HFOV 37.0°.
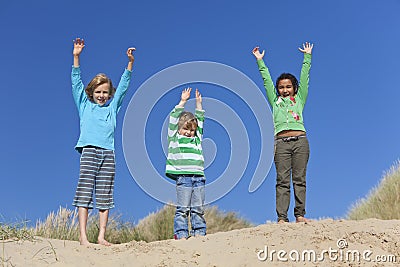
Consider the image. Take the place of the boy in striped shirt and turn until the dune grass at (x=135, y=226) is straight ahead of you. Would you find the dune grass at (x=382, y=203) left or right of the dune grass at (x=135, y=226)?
right

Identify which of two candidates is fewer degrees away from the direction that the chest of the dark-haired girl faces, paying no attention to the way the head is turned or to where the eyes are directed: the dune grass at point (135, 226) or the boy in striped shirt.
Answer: the boy in striped shirt

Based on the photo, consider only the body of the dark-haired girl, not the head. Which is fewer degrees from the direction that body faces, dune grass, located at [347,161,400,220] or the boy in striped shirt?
the boy in striped shirt

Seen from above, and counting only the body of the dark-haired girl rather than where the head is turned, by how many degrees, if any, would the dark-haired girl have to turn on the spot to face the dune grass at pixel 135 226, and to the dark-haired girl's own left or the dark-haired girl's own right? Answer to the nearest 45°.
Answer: approximately 135° to the dark-haired girl's own right

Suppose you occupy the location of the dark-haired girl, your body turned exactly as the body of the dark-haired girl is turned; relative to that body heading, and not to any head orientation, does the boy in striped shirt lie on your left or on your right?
on your right

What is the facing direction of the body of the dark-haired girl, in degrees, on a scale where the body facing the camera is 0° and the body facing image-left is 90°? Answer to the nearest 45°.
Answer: approximately 0°
